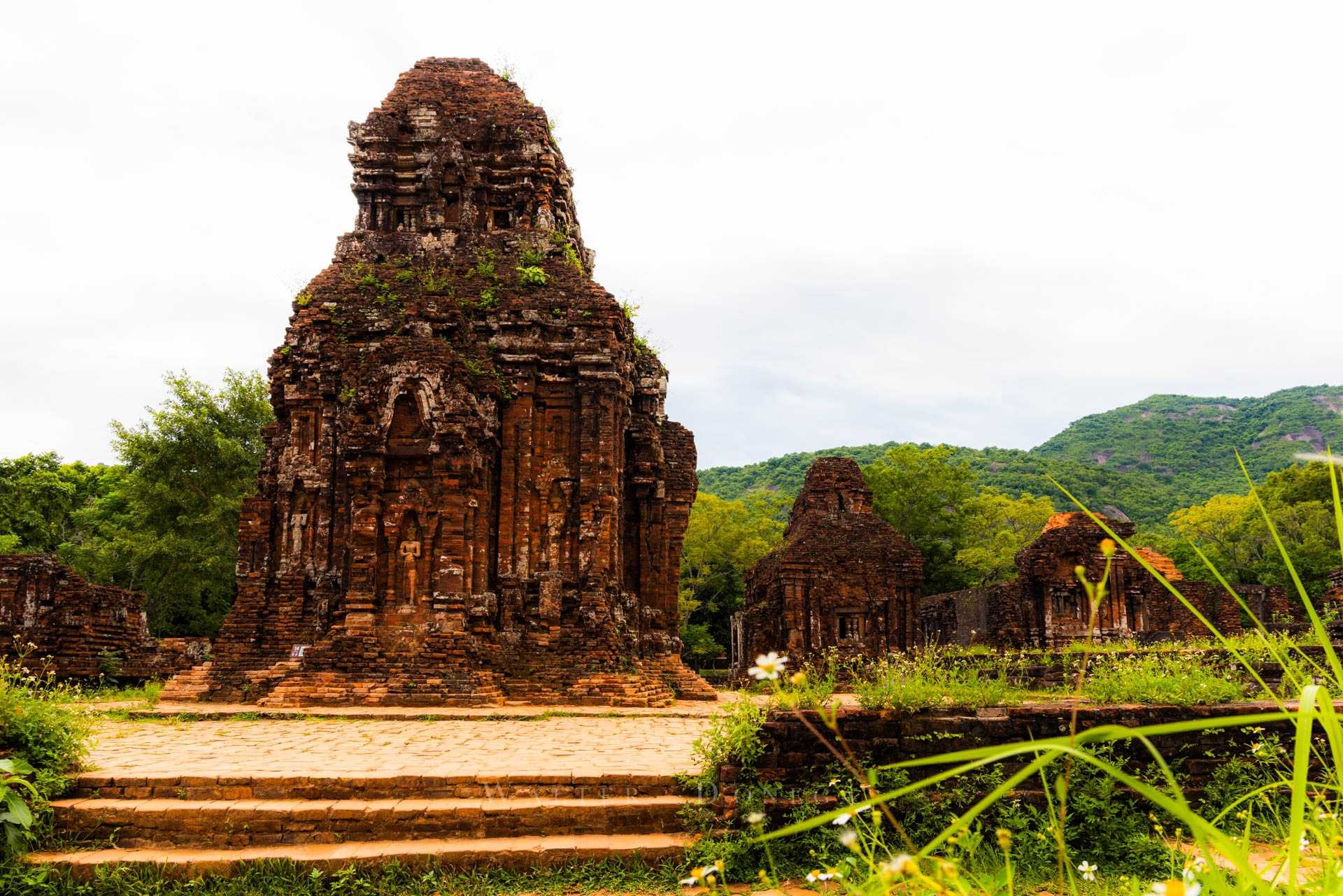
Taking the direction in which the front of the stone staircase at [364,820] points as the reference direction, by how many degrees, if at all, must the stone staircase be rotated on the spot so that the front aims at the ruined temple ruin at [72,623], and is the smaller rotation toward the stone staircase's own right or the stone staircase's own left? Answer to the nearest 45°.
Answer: approximately 180°

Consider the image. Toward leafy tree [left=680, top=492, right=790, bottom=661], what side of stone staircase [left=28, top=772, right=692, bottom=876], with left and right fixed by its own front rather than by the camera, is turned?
back

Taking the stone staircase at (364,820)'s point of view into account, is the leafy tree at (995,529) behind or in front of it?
behind

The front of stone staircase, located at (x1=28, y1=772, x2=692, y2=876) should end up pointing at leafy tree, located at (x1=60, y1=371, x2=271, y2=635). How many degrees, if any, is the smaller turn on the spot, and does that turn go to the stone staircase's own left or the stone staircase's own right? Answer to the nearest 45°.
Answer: approximately 180°

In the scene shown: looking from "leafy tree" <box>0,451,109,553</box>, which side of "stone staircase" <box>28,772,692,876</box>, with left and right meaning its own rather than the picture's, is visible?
back

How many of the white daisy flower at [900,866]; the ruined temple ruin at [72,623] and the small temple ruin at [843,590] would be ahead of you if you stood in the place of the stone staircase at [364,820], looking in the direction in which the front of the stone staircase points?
1

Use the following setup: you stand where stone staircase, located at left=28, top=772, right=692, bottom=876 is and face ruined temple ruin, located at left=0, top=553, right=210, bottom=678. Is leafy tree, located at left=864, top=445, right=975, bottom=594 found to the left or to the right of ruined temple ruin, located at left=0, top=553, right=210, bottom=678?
right

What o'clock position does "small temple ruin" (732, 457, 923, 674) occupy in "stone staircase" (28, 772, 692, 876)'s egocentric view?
The small temple ruin is roughly at 7 o'clock from the stone staircase.

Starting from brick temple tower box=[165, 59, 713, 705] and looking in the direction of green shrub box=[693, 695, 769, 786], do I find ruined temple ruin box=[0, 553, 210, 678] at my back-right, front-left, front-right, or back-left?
back-right

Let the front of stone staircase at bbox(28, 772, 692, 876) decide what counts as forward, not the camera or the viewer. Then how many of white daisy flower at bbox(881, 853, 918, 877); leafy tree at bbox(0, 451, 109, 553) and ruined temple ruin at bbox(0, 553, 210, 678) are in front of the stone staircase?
1

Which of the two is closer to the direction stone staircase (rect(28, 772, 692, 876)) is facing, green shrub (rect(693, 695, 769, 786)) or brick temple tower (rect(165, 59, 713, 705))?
the green shrub

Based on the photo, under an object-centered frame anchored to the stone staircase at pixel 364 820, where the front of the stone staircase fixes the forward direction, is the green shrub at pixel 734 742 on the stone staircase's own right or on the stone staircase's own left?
on the stone staircase's own left

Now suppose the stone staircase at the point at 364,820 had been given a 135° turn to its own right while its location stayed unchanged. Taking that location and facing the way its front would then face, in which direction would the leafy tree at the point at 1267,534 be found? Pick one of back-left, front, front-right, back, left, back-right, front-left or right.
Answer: right

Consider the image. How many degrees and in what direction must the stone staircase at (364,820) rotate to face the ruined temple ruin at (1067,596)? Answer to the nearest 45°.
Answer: approximately 135° to its left

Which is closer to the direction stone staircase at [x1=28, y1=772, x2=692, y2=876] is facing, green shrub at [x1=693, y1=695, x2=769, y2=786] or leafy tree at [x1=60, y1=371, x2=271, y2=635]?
the green shrub

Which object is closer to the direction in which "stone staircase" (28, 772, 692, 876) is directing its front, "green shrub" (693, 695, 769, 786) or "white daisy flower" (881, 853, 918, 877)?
the white daisy flower

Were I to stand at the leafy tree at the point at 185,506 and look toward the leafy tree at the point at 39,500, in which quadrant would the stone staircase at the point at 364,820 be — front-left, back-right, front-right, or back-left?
back-left

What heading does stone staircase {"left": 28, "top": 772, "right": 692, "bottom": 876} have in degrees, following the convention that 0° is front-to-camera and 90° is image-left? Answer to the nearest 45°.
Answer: approximately 0°
